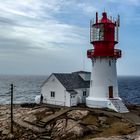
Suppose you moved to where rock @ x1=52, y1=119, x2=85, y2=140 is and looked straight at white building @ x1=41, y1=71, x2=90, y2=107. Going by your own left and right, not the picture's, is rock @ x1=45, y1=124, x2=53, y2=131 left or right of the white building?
left

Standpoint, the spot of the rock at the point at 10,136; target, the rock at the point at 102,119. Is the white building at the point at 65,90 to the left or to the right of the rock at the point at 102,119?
left
